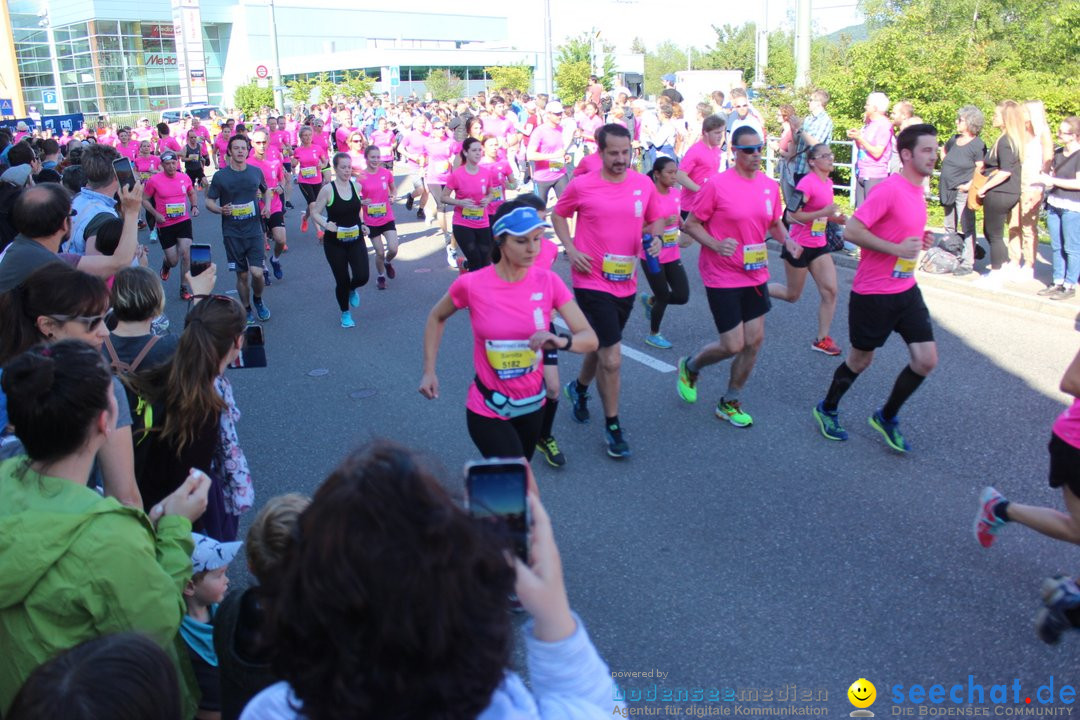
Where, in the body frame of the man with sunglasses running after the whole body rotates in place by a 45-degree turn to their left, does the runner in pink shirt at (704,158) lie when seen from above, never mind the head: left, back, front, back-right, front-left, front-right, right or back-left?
left

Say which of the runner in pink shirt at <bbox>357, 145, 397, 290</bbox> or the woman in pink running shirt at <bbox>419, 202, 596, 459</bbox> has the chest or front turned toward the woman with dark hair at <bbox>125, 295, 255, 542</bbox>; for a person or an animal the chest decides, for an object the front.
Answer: the runner in pink shirt

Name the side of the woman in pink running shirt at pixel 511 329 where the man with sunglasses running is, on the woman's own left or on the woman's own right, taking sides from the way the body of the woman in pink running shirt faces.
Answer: on the woman's own left

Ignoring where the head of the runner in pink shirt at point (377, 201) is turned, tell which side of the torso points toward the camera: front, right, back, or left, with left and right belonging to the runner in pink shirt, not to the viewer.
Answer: front

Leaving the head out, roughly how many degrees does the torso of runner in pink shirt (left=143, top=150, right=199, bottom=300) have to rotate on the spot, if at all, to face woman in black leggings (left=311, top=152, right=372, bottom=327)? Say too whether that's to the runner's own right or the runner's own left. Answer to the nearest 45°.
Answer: approximately 45° to the runner's own left

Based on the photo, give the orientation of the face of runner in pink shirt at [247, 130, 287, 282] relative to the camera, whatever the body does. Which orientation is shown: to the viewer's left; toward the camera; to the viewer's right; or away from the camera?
toward the camera

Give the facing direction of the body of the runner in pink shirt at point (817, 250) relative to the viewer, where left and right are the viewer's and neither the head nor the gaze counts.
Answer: facing the viewer and to the right of the viewer

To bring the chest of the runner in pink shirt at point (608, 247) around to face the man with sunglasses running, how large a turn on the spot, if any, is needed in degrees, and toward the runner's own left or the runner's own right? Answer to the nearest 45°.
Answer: approximately 45° to the runner's own left

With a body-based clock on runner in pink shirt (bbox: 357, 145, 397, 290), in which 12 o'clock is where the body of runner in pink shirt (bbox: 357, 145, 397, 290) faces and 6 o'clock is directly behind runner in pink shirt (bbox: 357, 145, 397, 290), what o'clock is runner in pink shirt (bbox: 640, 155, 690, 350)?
runner in pink shirt (bbox: 640, 155, 690, 350) is roughly at 11 o'clock from runner in pink shirt (bbox: 357, 145, 397, 290).

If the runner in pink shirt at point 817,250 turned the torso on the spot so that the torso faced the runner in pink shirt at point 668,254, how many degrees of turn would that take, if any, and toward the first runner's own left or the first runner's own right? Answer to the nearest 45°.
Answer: approximately 135° to the first runner's own right

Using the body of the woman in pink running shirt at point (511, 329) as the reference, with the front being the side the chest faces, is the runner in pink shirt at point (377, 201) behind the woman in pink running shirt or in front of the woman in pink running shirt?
behind

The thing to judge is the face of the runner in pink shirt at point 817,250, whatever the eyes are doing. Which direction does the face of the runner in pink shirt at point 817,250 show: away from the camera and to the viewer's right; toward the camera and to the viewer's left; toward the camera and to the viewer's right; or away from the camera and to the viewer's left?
toward the camera and to the viewer's right

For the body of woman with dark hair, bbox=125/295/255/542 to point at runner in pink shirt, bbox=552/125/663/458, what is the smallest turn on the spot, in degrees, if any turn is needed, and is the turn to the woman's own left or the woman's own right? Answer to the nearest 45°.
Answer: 0° — they already face them

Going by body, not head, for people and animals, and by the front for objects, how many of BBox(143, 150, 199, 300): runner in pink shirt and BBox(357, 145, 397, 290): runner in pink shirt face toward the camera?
2

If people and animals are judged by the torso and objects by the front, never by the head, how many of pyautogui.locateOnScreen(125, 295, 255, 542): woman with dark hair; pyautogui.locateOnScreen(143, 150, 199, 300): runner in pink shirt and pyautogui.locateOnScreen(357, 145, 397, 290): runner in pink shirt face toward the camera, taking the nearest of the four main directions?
2

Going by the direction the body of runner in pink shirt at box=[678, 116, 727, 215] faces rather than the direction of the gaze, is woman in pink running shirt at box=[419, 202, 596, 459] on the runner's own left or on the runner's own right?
on the runner's own right

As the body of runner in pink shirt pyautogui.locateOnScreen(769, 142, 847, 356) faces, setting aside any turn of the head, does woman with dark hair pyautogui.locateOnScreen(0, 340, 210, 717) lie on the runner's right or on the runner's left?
on the runner's right

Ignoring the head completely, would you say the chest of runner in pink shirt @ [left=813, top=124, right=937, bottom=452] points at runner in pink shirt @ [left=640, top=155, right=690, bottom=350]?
no

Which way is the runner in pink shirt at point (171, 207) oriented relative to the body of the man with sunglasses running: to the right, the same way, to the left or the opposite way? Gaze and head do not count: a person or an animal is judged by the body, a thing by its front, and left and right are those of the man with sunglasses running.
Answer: the same way

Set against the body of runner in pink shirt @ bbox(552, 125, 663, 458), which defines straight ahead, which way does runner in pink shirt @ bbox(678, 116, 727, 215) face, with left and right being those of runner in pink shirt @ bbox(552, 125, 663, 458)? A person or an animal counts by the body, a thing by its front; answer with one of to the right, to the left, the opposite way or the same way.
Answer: the same way

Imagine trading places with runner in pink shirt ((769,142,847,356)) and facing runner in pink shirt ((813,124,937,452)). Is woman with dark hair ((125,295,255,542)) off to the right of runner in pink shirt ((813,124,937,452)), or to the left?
right

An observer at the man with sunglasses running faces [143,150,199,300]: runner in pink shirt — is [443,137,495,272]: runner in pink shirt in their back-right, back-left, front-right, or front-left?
front-right
